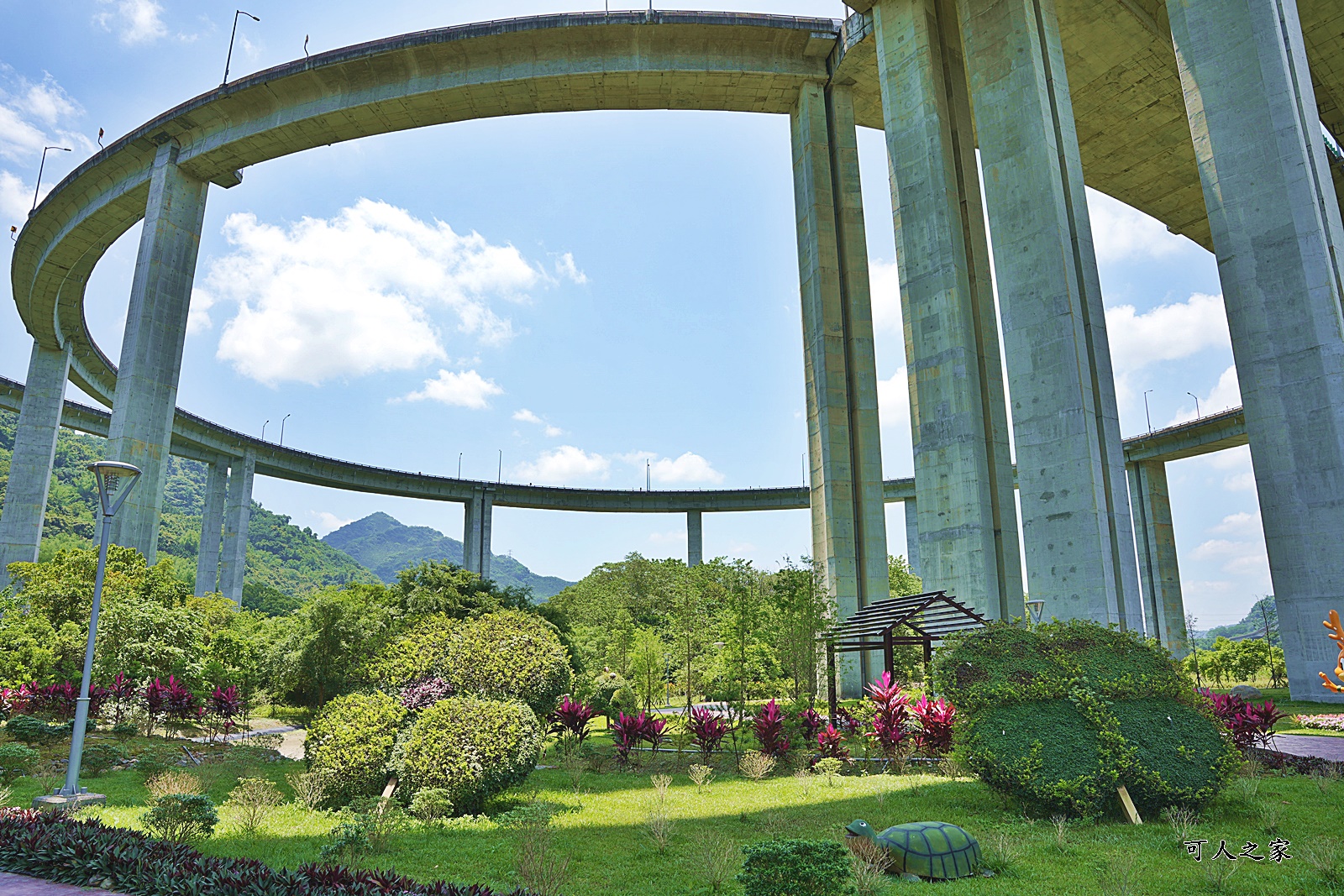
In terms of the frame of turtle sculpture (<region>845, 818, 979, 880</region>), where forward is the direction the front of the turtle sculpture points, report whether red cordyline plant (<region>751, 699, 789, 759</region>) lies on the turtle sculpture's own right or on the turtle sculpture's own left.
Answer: on the turtle sculpture's own right

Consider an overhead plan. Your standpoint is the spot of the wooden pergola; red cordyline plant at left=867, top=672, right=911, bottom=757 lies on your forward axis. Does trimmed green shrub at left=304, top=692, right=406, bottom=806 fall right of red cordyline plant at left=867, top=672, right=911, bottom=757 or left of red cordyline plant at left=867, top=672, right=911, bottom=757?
right

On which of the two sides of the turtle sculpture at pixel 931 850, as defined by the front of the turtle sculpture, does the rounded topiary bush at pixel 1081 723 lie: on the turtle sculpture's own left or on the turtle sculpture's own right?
on the turtle sculpture's own right

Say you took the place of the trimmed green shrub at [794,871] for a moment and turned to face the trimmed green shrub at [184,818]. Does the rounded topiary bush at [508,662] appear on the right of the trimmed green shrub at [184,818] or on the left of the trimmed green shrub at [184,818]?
right

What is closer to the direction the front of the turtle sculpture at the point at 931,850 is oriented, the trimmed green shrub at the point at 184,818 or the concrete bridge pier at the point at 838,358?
the trimmed green shrub

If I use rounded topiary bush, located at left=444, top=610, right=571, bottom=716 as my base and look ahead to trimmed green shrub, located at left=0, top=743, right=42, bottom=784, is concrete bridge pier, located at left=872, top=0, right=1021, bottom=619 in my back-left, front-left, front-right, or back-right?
back-right

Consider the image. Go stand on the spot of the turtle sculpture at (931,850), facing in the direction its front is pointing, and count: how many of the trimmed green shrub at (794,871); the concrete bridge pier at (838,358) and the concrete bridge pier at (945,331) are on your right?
2

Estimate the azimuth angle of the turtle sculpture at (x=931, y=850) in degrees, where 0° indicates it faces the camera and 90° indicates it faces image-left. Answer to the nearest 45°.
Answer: approximately 90°

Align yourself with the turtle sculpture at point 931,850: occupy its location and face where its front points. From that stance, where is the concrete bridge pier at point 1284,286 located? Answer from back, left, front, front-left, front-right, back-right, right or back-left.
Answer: back-right

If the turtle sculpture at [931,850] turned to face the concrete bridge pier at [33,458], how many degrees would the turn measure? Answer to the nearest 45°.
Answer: approximately 45° to its right

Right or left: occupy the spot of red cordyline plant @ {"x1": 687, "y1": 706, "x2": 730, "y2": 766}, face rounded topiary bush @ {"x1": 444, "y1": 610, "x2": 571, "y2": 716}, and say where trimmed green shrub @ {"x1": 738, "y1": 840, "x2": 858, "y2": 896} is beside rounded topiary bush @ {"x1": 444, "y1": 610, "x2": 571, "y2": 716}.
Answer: left
